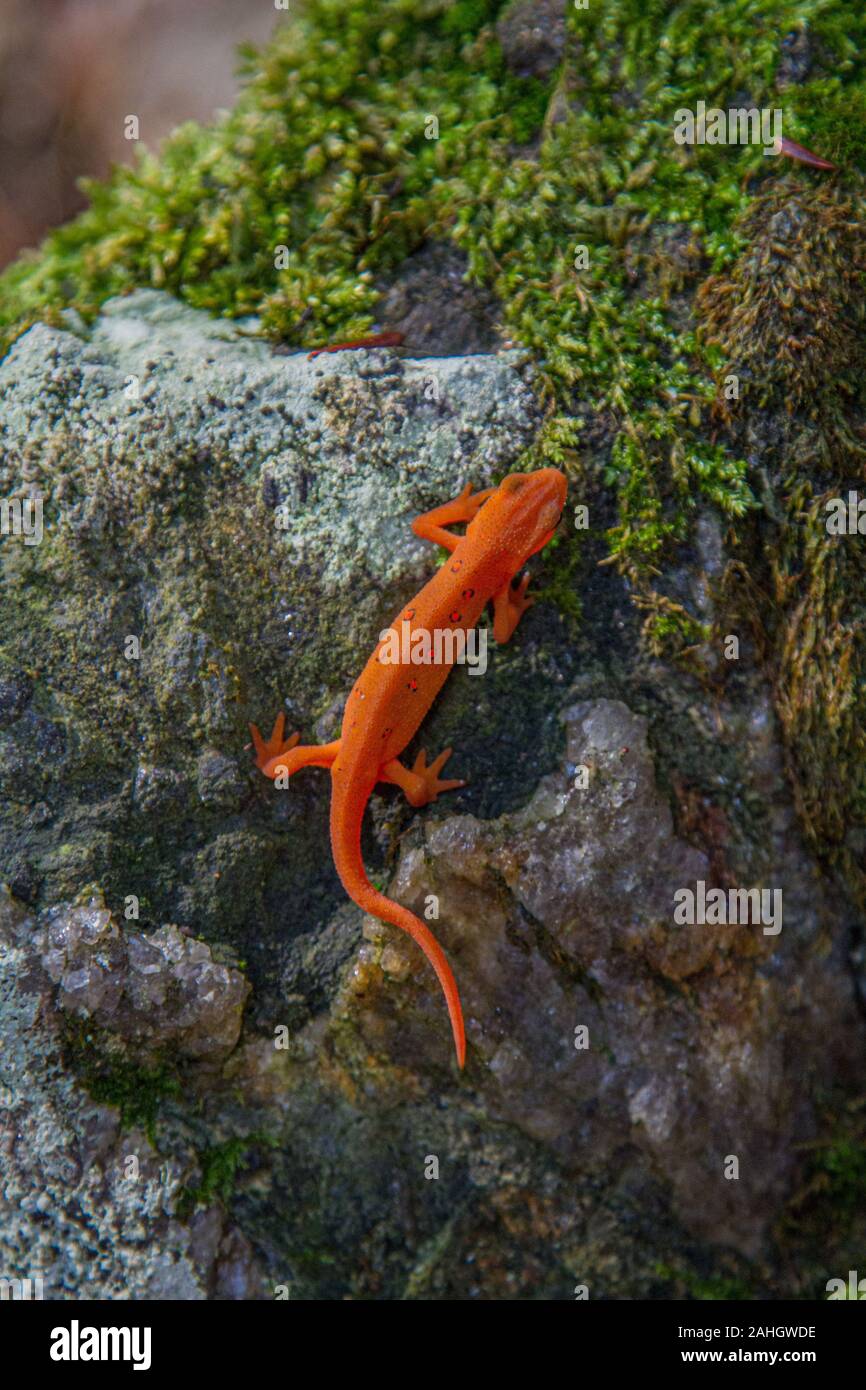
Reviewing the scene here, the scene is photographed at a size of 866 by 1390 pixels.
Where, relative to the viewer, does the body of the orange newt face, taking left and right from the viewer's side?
facing away from the viewer and to the right of the viewer
